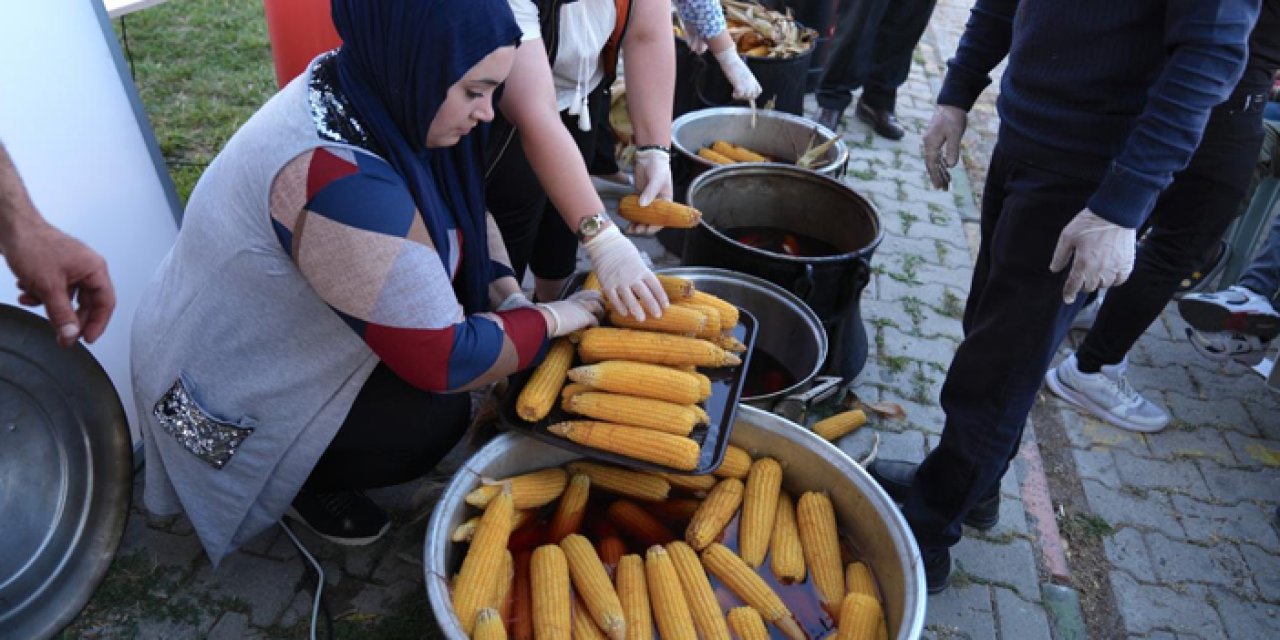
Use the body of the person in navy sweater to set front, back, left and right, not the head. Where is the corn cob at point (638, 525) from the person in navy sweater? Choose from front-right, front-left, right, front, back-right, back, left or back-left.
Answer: front

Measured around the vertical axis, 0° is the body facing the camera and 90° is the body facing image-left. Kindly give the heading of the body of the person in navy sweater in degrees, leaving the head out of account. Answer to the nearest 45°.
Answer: approximately 45°

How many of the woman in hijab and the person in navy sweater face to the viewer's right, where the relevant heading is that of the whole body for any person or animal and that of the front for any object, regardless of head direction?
1

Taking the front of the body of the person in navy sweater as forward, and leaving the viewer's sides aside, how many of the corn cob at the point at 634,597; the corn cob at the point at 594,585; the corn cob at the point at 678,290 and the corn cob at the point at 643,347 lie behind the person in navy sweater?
0

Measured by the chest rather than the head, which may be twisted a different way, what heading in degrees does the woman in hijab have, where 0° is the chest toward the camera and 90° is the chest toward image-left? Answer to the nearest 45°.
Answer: approximately 270°

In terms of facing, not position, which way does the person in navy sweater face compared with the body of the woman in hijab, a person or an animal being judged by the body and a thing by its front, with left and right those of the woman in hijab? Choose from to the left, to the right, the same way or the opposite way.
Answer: the opposite way

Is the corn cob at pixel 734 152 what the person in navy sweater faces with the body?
no

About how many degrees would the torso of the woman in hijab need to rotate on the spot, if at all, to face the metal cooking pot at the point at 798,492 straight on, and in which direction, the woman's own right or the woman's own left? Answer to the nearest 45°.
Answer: approximately 45° to the woman's own right

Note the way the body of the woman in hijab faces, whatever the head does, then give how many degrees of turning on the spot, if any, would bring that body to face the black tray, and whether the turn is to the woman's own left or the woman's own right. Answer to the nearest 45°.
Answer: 0° — they already face it

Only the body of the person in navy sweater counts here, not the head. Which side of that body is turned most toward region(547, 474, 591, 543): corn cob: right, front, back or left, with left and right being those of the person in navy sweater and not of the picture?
front

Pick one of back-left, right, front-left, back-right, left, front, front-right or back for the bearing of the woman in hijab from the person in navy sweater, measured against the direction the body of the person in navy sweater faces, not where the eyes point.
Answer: front

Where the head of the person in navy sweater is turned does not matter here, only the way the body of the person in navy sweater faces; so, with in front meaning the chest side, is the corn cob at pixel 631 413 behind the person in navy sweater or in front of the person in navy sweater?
in front

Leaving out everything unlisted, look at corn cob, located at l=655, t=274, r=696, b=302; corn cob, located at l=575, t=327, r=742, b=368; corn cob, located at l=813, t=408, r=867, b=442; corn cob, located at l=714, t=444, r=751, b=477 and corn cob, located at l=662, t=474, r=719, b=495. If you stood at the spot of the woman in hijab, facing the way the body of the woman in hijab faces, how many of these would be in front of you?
5

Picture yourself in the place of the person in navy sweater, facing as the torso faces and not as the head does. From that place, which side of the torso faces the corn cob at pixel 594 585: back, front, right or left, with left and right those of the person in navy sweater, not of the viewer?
front

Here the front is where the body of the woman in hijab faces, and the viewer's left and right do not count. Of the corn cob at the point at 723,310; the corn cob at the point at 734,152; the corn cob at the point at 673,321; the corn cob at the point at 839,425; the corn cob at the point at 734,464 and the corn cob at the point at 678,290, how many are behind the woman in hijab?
0

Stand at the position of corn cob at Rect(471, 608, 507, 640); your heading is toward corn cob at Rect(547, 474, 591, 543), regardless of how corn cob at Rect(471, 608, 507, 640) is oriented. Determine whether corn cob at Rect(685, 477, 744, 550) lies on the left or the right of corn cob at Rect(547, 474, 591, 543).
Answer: right
